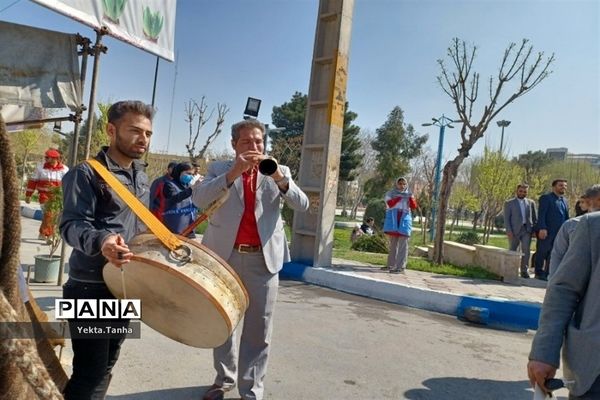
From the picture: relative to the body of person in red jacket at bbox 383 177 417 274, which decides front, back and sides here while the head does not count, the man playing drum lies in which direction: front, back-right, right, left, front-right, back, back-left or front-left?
front

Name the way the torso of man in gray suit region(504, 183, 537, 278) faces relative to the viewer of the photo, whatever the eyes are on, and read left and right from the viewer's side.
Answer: facing the viewer

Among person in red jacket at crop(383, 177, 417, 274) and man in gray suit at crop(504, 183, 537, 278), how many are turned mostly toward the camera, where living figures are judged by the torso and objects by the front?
2

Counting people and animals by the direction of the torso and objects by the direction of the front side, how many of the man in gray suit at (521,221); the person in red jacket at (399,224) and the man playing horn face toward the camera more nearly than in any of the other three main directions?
3

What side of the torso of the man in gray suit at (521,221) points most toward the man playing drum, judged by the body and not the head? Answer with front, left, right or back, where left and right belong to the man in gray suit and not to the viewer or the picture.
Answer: front

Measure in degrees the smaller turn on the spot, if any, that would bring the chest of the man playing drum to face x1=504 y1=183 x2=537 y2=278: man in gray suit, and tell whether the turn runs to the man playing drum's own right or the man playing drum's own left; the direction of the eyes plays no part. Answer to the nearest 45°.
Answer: approximately 90° to the man playing drum's own left

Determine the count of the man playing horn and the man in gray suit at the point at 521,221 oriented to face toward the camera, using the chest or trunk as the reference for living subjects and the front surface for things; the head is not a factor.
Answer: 2

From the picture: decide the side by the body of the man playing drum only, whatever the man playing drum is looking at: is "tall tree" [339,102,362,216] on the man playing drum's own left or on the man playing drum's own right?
on the man playing drum's own left

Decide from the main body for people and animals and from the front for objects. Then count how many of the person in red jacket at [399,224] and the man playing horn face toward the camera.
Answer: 2
